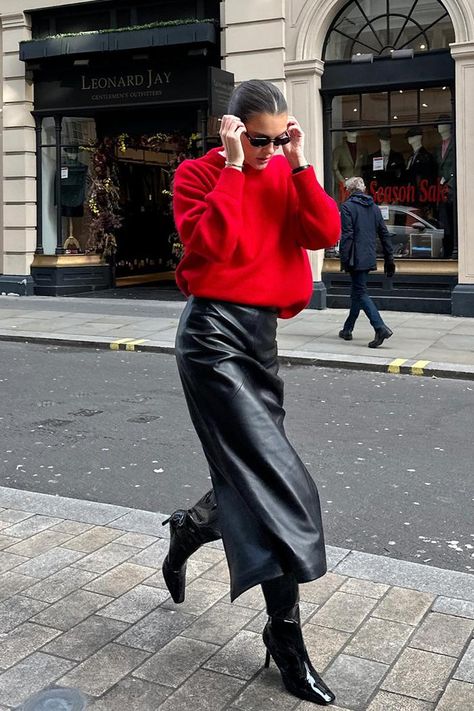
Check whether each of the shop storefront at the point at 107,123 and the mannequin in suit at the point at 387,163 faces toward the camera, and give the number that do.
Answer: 2

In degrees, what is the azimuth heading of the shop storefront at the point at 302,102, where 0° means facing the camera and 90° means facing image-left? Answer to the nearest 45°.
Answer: approximately 0°

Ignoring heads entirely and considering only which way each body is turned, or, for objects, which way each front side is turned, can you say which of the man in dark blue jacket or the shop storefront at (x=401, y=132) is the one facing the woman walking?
the shop storefront

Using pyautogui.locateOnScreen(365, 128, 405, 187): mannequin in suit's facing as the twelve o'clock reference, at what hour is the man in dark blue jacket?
The man in dark blue jacket is roughly at 12 o'clock from the mannequin in suit.

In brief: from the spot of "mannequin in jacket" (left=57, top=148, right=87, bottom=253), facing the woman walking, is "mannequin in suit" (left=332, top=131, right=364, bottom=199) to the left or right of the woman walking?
left

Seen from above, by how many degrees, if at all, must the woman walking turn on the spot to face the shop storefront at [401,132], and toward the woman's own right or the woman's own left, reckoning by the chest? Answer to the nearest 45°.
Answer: approximately 135° to the woman's own left

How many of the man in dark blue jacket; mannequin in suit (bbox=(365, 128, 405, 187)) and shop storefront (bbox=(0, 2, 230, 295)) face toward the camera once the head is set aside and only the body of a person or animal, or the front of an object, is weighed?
2

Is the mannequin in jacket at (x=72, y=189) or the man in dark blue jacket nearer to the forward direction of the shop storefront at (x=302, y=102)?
the man in dark blue jacket

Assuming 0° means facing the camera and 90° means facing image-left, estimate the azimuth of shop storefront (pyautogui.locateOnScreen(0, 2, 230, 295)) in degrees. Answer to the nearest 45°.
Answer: approximately 0°
